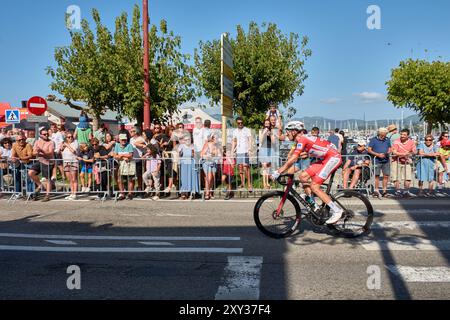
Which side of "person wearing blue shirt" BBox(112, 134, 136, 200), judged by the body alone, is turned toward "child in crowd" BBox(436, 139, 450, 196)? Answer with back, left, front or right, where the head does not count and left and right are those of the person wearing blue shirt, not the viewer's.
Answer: left

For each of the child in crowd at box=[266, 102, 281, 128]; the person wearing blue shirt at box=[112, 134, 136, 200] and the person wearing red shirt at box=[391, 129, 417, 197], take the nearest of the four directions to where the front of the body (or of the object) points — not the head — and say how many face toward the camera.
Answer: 3

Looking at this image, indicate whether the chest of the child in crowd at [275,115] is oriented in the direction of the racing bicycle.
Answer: yes

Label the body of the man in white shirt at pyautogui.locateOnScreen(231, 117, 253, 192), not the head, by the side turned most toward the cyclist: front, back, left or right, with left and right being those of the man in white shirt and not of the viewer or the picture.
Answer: front

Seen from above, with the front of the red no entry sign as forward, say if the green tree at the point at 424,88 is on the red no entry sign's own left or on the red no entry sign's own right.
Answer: on the red no entry sign's own left

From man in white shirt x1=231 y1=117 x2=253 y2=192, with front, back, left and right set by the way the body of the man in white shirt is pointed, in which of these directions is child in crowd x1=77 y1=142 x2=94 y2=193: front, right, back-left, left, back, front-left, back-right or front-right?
right

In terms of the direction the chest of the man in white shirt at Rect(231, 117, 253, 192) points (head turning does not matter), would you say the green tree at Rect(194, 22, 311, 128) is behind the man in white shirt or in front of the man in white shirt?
behind

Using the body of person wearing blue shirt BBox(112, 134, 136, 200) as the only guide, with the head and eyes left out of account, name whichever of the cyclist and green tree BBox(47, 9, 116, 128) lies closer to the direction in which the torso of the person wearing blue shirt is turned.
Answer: the cyclist
